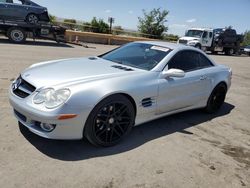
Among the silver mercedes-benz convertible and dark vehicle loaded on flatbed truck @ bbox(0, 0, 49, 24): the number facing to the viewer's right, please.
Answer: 0

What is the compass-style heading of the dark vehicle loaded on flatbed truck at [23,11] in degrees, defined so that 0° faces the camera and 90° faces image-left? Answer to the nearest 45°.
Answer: approximately 90°

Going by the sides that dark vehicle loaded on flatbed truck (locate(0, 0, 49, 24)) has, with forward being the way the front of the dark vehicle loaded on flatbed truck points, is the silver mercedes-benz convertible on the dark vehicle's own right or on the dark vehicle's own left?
on the dark vehicle's own left

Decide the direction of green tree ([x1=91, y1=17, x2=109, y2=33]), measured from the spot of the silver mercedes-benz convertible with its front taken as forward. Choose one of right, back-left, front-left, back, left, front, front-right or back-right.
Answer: back-right

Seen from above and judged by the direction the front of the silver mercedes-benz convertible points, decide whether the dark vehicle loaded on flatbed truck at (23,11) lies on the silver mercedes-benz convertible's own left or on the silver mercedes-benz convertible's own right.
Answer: on the silver mercedes-benz convertible's own right

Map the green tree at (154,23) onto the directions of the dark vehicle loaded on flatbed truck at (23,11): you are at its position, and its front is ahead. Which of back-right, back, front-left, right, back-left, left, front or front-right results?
back-right

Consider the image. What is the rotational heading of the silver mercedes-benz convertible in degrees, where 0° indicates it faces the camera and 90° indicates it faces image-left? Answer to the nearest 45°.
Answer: approximately 45°

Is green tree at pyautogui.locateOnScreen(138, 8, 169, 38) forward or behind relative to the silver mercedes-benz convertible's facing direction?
behind
